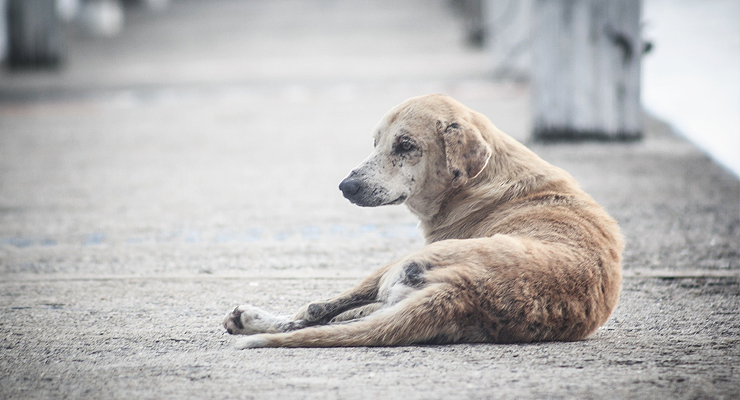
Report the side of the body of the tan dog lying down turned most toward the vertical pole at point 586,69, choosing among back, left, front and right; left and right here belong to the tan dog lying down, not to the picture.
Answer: right

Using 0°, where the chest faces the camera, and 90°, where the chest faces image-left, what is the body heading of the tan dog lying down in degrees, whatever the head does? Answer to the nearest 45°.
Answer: approximately 90°
